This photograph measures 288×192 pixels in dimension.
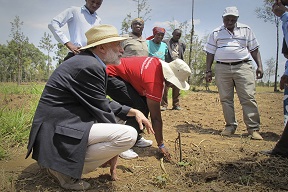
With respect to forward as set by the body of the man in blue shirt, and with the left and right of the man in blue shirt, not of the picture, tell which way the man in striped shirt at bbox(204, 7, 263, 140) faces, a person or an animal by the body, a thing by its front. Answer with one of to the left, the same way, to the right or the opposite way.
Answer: to the left

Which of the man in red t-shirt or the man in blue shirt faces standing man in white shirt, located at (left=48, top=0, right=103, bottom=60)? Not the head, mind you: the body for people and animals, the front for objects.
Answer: the man in blue shirt

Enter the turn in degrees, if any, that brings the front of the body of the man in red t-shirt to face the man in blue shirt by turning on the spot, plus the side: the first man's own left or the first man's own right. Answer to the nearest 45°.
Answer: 0° — they already face them

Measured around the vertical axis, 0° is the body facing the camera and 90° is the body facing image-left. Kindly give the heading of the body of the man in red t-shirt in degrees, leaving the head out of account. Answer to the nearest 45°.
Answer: approximately 270°

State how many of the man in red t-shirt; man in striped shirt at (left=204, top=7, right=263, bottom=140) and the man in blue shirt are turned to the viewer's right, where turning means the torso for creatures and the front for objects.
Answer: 1

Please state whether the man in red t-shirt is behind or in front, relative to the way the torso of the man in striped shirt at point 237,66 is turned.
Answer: in front

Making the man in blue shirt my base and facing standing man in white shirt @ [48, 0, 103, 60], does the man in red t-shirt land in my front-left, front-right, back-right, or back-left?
front-left

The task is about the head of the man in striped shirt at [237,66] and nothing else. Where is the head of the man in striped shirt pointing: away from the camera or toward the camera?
toward the camera

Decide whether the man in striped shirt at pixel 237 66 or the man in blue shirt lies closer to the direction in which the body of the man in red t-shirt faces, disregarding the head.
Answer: the man in blue shirt

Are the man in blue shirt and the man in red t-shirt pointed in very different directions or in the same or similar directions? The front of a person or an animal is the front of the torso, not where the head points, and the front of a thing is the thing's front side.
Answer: very different directions

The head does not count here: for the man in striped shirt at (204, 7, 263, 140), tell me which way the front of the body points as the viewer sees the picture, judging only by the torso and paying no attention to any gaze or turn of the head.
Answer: toward the camera

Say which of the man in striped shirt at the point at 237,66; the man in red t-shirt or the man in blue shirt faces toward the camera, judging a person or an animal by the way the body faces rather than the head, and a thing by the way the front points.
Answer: the man in striped shirt

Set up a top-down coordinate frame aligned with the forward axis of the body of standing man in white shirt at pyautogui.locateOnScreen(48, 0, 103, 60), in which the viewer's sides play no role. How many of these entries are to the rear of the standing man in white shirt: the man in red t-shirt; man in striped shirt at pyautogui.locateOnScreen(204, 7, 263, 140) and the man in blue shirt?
0

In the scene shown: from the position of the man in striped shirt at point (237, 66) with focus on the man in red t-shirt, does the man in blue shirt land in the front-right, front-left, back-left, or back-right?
front-left

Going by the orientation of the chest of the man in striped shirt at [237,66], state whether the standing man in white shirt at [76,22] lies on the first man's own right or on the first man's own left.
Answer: on the first man's own right

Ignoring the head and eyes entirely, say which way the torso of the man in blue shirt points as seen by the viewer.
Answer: to the viewer's left

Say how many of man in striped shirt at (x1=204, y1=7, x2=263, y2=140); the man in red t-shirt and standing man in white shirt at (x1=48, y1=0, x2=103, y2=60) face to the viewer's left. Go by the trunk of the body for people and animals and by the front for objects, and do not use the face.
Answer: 0

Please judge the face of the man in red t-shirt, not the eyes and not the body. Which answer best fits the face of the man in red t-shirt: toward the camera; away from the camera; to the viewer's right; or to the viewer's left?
to the viewer's right
